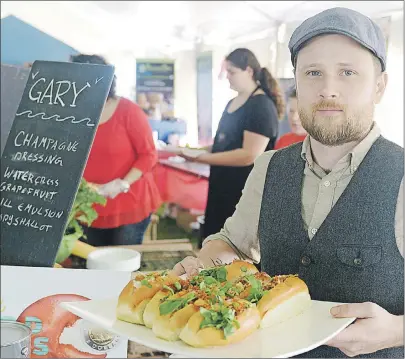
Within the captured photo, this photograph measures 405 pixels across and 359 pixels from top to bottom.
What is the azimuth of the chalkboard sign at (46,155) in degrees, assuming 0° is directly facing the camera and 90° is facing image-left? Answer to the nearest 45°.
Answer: approximately 0°

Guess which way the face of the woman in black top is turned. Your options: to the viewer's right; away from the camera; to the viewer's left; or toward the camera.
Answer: to the viewer's left
